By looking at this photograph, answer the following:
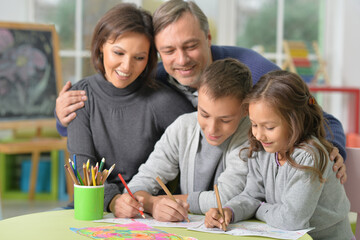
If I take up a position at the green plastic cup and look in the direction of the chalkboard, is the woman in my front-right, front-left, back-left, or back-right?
front-right

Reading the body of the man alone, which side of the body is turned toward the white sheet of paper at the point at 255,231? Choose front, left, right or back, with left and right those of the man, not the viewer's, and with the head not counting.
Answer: front

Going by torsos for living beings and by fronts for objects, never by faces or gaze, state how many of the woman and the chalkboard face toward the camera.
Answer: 2

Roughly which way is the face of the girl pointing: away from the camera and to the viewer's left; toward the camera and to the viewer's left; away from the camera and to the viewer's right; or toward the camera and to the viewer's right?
toward the camera and to the viewer's left

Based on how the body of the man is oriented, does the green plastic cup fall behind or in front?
in front

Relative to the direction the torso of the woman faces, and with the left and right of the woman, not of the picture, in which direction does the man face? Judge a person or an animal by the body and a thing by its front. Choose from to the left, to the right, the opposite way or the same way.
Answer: the same way

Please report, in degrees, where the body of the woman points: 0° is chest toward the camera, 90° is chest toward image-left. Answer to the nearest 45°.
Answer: approximately 0°

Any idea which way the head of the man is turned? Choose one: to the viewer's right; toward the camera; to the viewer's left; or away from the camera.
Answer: toward the camera

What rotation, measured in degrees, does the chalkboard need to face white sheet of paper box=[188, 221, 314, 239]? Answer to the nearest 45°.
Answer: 0° — it already faces it

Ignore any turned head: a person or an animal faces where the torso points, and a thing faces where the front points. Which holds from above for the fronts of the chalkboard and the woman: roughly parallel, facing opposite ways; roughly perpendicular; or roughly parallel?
roughly parallel

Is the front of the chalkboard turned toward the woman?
yes

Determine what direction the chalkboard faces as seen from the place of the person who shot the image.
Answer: facing the viewer

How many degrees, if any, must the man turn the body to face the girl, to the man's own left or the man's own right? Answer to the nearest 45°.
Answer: approximately 45° to the man's own left

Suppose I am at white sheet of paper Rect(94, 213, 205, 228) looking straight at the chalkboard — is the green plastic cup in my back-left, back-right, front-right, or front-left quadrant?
front-left

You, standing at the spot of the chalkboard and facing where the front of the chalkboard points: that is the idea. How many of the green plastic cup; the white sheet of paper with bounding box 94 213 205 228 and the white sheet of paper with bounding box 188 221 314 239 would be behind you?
0

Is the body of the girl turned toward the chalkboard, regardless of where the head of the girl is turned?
no
